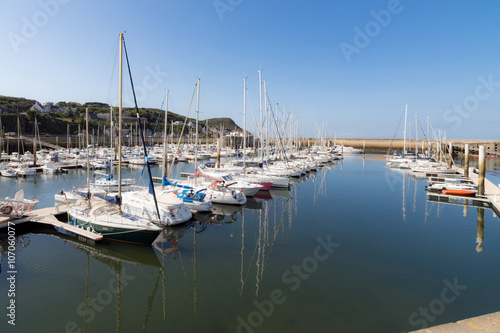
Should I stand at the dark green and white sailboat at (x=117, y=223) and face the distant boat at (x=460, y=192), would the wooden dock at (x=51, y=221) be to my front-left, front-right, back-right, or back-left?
back-left

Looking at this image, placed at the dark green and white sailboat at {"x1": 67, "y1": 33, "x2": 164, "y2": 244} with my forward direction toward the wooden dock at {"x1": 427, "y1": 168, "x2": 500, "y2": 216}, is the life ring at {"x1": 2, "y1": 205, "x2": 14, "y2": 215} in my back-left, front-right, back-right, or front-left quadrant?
back-left

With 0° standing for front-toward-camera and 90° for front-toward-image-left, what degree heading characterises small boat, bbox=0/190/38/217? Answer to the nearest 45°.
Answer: approximately 270°

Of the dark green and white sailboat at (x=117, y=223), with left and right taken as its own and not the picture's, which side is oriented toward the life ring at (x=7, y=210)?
back
